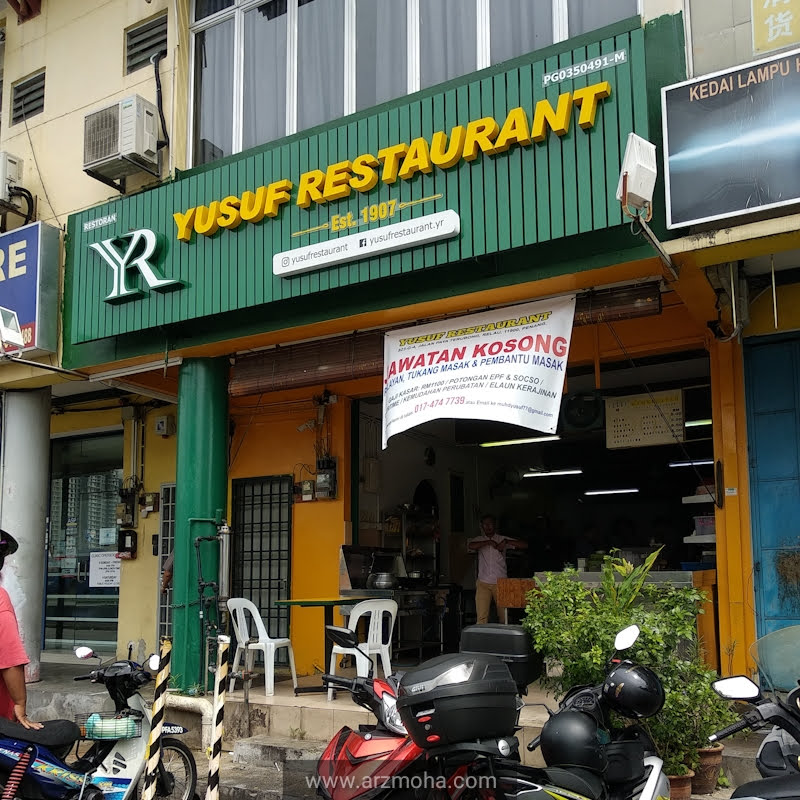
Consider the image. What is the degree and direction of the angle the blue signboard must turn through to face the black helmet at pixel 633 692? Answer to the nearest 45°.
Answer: approximately 45° to its left

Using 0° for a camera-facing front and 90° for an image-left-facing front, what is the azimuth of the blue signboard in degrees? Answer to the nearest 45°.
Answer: approximately 45°

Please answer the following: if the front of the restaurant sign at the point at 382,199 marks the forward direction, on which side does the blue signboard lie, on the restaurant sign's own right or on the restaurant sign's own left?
on the restaurant sign's own right

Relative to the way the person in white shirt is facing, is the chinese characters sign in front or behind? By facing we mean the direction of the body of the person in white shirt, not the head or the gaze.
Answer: in front
